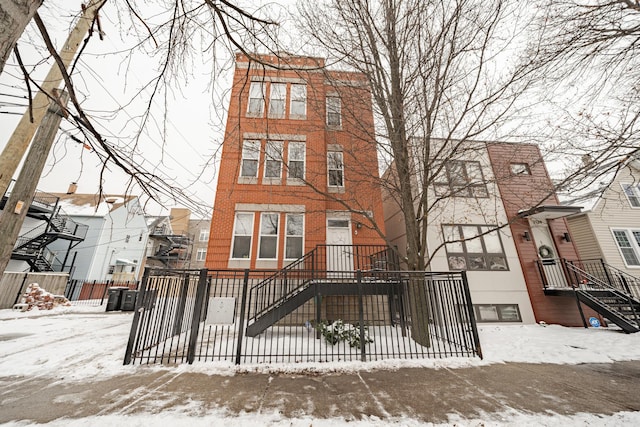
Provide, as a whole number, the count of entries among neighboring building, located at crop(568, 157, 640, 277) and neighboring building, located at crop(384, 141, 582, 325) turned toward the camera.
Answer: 2

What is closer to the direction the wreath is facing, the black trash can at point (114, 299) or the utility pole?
the utility pole

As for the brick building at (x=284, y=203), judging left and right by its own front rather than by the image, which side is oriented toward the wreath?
left

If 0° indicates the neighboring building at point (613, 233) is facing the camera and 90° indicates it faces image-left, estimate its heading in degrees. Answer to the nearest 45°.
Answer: approximately 0°

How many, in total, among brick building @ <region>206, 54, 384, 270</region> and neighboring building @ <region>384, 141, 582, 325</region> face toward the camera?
2

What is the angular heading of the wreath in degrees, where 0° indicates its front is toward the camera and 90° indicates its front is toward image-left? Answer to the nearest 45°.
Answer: approximately 0°

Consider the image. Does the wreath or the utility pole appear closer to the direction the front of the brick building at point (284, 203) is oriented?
the utility pole

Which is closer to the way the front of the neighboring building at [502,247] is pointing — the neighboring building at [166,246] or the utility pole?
the utility pole

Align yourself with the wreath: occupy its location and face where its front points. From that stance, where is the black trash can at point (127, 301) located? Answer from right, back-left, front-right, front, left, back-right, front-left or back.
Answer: front-right

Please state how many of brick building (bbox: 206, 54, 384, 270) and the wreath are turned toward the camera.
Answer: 2

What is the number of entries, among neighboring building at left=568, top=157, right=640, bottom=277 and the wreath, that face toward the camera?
2

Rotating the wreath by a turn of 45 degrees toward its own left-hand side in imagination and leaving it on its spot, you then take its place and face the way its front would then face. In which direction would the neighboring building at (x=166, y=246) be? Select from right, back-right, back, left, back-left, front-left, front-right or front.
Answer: back-right
